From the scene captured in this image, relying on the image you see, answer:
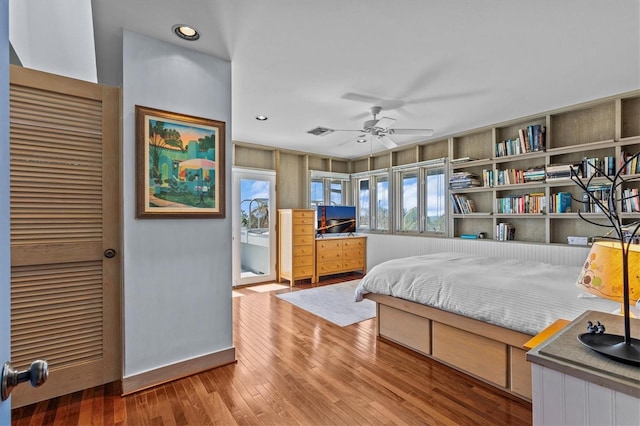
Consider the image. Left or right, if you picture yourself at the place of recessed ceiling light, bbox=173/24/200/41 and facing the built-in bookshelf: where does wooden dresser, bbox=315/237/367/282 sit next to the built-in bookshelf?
left

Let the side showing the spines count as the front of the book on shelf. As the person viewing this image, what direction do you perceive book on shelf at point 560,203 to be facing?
facing the viewer and to the left of the viewer

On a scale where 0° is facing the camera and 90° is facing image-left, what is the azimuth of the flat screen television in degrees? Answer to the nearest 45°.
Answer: approximately 315°

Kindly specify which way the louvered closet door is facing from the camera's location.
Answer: facing the viewer and to the right of the viewer

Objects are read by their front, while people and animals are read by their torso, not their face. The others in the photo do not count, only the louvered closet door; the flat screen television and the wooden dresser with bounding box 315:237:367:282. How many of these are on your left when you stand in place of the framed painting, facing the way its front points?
2

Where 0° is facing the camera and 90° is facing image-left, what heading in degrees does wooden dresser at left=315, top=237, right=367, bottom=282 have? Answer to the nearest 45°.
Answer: approximately 315°

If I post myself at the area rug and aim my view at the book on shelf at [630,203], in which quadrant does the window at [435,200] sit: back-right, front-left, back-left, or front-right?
front-left

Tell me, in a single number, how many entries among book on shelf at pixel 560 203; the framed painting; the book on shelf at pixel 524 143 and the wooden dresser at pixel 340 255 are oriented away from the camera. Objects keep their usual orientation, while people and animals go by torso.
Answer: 0

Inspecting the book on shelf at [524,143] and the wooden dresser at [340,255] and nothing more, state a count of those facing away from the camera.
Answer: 0

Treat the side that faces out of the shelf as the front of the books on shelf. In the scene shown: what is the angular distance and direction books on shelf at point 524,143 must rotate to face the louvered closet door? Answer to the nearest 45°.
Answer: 0° — it already faces it

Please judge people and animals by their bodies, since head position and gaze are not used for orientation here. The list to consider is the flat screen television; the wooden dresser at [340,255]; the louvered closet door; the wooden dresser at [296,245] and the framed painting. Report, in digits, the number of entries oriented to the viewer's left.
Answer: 0

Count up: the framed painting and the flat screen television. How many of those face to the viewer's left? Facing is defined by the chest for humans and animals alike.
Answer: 0
